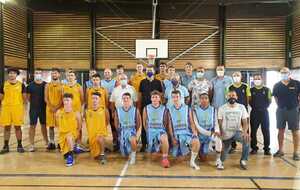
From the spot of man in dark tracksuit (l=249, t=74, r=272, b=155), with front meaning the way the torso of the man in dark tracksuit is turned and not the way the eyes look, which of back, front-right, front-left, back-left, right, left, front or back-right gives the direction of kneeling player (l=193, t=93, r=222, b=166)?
front-right

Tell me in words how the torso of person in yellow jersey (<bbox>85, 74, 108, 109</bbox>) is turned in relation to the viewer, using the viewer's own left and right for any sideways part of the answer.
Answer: facing the viewer

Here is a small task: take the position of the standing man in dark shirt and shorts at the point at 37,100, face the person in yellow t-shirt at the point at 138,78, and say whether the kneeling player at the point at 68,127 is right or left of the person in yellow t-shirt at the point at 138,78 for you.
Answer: right

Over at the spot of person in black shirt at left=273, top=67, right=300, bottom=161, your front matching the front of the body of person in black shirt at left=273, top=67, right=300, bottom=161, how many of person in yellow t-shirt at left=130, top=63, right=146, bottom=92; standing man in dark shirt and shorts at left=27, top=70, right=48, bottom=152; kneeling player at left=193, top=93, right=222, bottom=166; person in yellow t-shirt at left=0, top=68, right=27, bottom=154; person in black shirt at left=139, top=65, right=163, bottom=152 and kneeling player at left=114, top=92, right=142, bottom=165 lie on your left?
0

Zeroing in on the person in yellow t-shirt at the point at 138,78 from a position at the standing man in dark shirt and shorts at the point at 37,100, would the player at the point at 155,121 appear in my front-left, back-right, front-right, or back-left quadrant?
front-right

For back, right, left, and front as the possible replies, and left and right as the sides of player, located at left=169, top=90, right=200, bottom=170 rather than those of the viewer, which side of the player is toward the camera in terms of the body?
front

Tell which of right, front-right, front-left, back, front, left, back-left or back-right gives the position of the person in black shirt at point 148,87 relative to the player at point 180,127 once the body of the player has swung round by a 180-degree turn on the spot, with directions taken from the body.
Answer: front-left

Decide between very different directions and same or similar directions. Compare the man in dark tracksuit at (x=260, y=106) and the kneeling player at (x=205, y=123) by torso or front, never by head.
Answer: same or similar directions

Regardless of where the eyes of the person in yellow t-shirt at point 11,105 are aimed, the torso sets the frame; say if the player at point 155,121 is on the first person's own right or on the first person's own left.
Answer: on the first person's own left

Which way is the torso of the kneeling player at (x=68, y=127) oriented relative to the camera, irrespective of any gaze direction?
toward the camera

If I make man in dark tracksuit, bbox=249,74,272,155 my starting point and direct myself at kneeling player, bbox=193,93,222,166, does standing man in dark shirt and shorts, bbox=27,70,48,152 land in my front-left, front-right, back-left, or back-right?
front-right

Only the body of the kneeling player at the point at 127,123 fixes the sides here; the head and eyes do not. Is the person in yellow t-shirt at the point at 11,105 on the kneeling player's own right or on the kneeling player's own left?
on the kneeling player's own right

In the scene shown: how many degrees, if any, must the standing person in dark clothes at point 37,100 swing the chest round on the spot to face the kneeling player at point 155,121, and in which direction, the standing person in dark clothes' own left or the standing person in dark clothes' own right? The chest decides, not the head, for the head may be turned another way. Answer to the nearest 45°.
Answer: approximately 45° to the standing person in dark clothes' own left

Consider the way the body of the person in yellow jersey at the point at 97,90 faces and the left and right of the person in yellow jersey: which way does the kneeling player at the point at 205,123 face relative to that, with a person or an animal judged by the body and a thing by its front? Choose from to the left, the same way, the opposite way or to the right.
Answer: the same way

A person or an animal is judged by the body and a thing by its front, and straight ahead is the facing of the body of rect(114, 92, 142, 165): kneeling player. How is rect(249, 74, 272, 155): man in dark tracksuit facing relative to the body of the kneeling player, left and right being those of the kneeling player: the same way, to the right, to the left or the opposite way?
the same way
